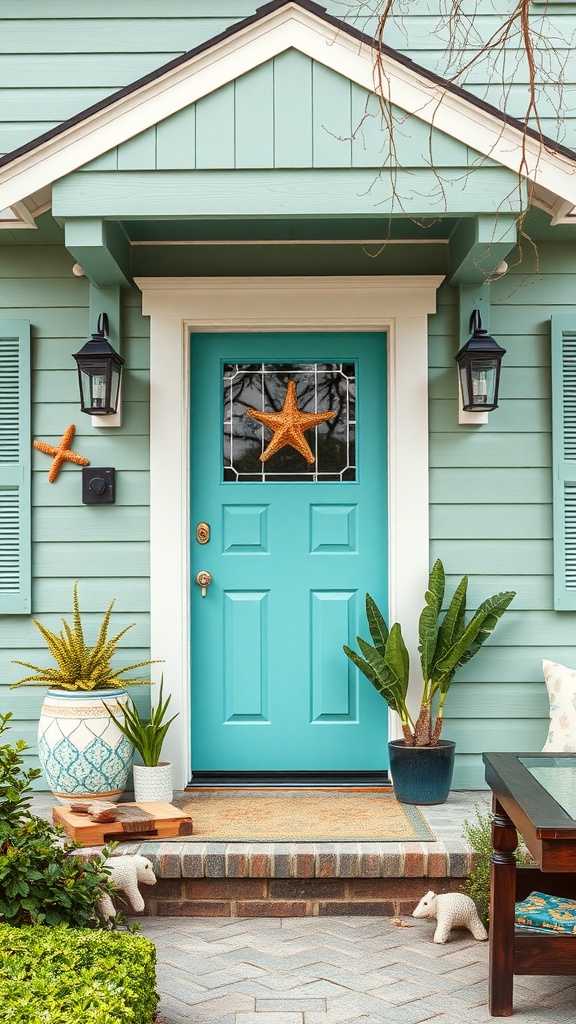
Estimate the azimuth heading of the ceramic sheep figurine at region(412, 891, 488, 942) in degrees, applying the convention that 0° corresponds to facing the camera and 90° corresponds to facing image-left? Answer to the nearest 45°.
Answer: approximately 90°

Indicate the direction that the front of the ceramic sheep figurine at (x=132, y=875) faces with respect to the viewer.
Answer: facing to the right of the viewer

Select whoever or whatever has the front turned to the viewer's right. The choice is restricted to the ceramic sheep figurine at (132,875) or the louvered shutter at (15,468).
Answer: the ceramic sheep figurine

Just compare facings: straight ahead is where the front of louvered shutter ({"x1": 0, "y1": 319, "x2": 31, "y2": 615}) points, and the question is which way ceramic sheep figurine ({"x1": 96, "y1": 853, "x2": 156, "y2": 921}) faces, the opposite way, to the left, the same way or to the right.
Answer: to the left

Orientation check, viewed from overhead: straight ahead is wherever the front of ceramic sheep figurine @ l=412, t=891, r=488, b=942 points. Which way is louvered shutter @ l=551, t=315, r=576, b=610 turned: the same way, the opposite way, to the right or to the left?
to the left

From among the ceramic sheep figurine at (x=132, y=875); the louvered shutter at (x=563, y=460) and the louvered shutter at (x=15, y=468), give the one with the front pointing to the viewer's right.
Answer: the ceramic sheep figurine

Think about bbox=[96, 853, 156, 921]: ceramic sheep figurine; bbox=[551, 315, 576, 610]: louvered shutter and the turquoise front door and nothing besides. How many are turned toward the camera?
2

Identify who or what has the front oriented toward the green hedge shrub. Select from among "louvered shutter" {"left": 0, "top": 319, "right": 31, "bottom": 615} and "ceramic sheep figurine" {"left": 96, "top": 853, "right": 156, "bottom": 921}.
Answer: the louvered shutter
